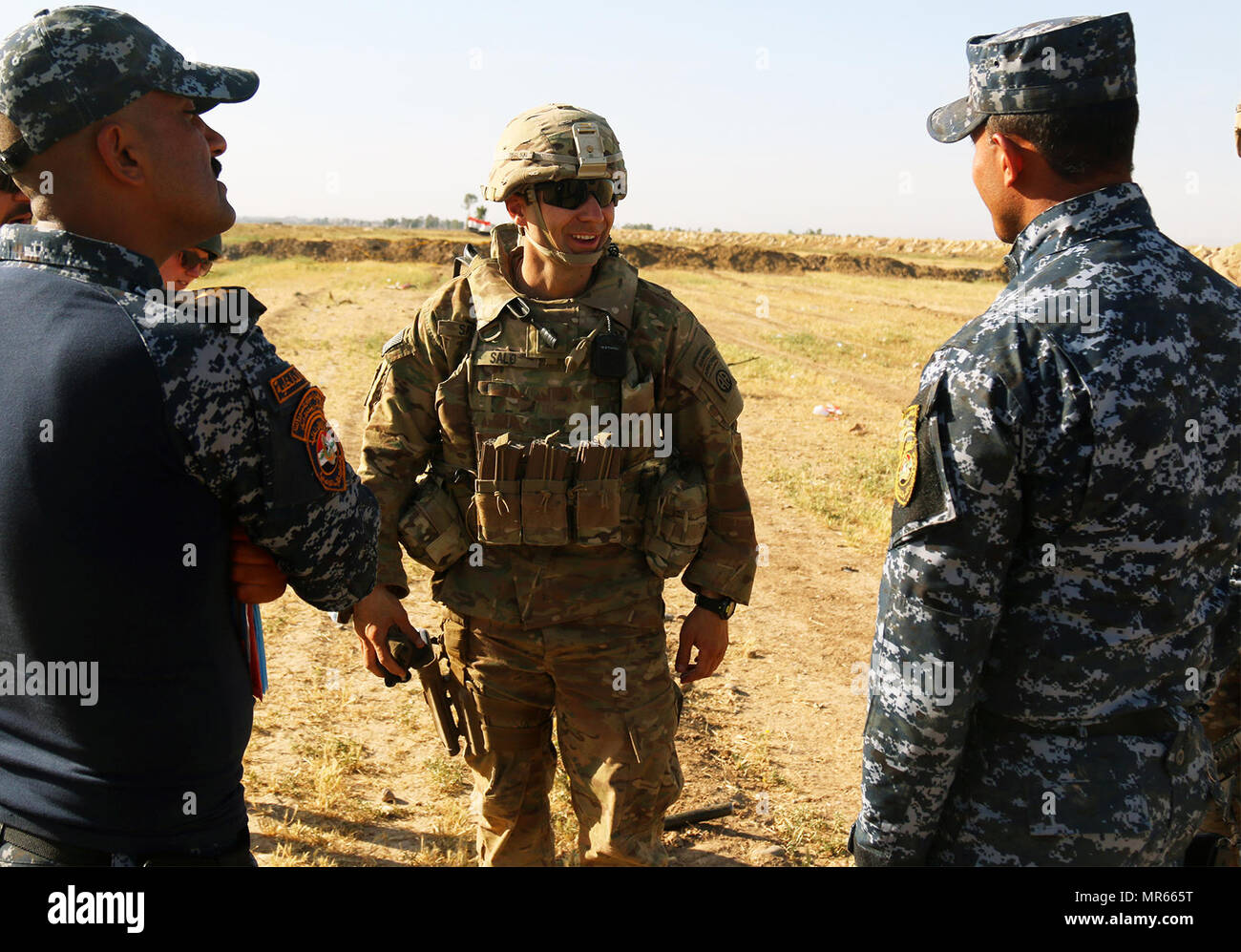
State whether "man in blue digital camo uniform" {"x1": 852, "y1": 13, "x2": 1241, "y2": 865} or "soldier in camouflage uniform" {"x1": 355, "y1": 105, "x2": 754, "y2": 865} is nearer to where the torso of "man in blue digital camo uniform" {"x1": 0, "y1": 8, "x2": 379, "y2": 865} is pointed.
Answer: the soldier in camouflage uniform

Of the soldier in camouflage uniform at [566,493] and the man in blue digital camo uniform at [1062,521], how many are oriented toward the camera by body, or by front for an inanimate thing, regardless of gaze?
1

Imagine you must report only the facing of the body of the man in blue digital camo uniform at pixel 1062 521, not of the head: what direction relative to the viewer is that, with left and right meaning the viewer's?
facing away from the viewer and to the left of the viewer

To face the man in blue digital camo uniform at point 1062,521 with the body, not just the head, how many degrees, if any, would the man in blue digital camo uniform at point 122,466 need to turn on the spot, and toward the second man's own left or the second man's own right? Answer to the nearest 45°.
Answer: approximately 45° to the second man's own right

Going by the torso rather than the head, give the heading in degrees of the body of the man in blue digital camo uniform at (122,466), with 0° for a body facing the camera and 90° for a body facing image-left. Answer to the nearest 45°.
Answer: approximately 225°
